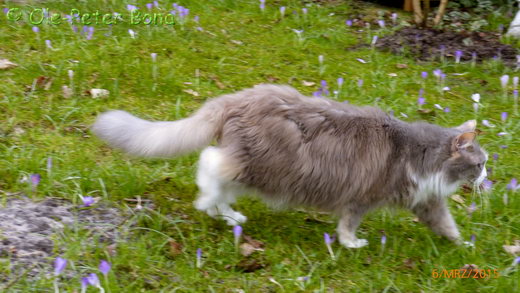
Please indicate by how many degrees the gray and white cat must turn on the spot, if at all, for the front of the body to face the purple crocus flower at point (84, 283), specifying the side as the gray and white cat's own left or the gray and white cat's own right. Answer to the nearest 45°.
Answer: approximately 135° to the gray and white cat's own right

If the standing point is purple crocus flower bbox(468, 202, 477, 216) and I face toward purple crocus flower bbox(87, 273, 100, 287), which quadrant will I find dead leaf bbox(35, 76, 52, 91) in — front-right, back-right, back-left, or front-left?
front-right

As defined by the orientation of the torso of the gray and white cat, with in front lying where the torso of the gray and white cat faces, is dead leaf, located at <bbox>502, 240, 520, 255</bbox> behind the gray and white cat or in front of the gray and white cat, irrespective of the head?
in front

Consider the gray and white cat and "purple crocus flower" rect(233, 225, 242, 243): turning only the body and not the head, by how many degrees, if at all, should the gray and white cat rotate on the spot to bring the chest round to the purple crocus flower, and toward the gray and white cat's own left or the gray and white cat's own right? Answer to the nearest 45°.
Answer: approximately 135° to the gray and white cat's own right

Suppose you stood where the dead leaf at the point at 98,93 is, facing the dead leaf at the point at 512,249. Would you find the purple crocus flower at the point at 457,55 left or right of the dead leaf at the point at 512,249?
left

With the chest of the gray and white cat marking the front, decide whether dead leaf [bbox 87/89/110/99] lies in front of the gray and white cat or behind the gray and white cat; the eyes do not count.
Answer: behind

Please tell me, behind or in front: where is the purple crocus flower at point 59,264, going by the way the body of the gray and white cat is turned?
behind

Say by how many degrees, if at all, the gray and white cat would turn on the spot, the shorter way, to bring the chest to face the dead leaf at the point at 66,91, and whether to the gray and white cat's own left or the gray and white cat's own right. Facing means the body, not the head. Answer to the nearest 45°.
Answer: approximately 135° to the gray and white cat's own left

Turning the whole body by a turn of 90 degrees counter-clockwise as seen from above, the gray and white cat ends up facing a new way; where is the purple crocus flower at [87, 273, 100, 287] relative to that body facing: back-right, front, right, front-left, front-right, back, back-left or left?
back-left

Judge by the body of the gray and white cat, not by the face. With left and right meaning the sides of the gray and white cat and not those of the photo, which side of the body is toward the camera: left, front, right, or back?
right

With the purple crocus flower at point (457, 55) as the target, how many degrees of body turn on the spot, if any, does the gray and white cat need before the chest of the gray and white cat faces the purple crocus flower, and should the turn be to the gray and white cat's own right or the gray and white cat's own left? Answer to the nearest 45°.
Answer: approximately 45° to the gray and white cat's own left

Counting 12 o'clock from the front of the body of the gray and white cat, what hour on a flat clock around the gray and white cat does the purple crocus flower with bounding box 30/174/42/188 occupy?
The purple crocus flower is roughly at 6 o'clock from the gray and white cat.

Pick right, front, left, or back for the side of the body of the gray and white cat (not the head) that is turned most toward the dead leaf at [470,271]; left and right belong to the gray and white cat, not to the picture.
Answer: front

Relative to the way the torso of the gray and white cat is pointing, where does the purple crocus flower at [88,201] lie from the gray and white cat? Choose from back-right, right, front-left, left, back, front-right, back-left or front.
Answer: back

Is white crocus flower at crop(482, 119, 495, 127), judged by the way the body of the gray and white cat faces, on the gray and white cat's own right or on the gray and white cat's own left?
on the gray and white cat's own left

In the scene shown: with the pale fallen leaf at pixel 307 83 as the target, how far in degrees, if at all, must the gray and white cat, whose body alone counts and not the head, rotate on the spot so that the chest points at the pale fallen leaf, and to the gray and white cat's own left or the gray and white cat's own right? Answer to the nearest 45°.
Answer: approximately 90° to the gray and white cat's own left
